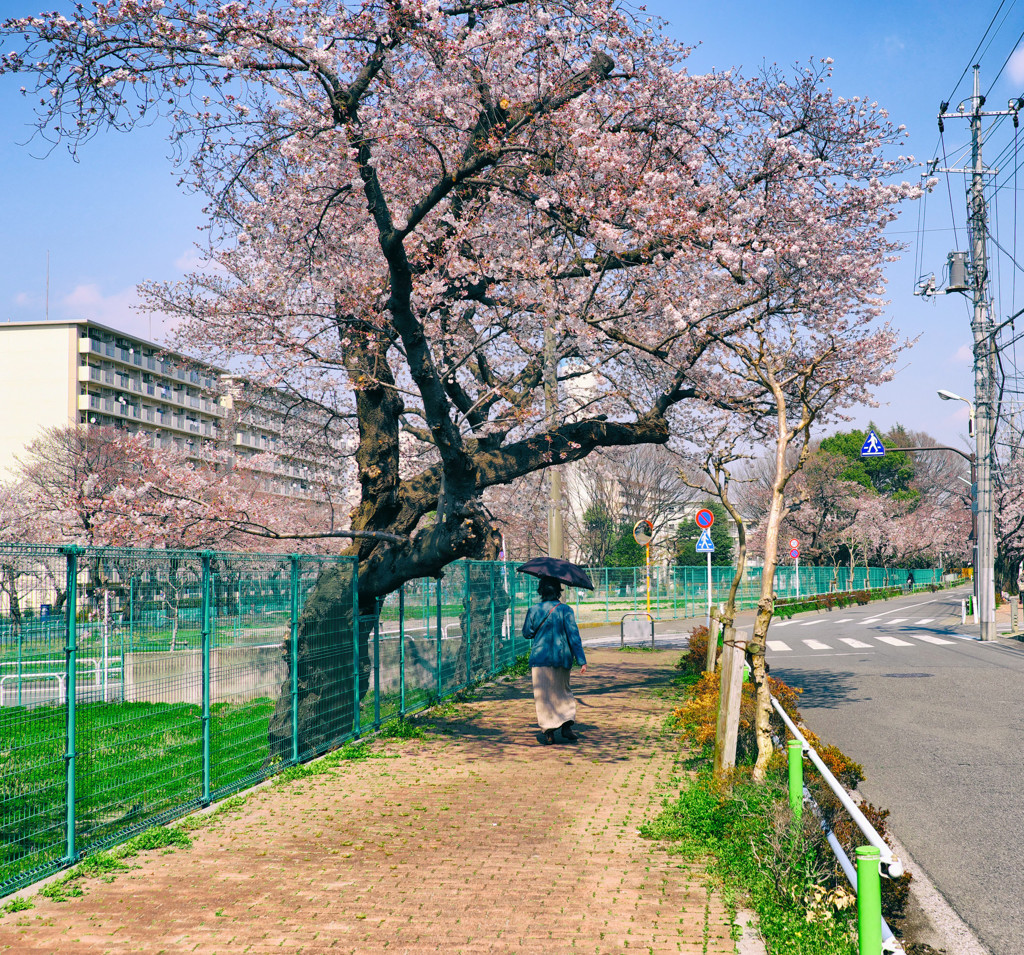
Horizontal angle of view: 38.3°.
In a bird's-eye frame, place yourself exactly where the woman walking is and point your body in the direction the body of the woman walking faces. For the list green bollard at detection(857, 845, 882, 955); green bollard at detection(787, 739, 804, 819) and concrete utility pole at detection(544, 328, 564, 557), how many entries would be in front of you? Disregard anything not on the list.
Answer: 1

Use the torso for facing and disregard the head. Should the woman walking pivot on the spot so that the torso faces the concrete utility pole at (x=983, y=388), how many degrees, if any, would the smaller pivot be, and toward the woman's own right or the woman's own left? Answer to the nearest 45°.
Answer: approximately 45° to the woman's own right

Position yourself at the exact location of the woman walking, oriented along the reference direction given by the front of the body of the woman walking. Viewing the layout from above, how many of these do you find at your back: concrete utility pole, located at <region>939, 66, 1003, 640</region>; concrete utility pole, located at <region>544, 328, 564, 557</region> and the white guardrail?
1

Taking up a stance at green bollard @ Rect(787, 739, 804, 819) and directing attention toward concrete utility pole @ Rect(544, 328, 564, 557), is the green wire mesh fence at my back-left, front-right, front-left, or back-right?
front-left

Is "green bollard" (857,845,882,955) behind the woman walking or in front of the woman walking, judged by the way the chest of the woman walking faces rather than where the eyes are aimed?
behind

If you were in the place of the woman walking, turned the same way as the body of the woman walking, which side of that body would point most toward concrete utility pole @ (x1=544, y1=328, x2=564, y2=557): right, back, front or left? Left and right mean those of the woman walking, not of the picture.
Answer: front

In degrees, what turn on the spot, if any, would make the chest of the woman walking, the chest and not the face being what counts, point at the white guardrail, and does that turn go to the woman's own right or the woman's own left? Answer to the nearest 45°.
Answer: approximately 180°

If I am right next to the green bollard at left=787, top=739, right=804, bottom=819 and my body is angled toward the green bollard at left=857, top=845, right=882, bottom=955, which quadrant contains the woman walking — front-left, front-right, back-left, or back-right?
back-right

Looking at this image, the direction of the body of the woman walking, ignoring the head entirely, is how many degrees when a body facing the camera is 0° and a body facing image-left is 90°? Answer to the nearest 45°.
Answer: approximately 180°
